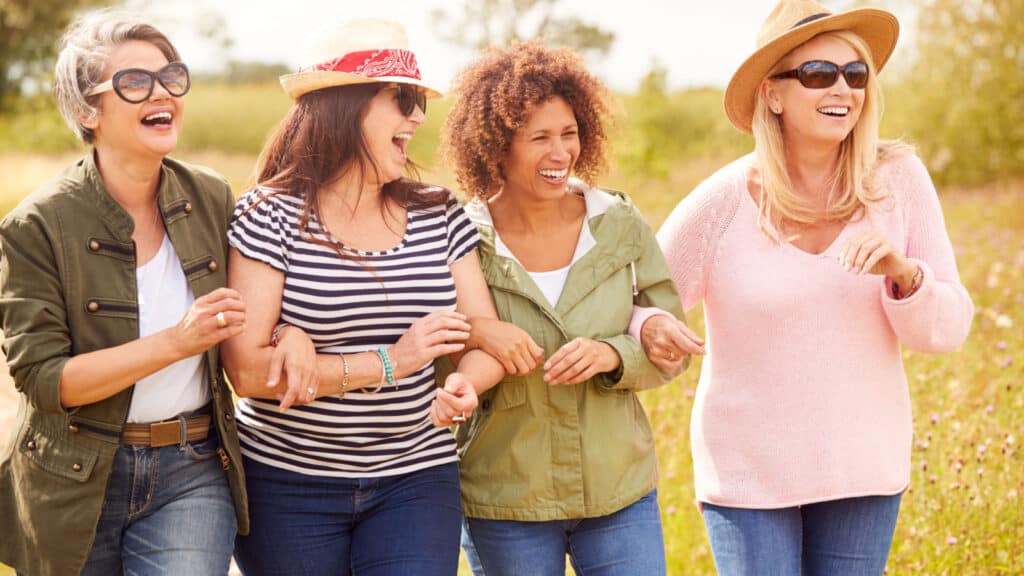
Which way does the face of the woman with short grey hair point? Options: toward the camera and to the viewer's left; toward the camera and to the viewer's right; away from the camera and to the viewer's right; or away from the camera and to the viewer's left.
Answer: toward the camera and to the viewer's right

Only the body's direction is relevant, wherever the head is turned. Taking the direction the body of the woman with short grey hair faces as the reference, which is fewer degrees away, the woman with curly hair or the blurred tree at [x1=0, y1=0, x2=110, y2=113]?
the woman with curly hair

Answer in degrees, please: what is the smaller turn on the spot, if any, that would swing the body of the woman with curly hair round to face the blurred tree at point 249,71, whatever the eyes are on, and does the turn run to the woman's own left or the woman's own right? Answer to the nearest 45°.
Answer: approximately 180°

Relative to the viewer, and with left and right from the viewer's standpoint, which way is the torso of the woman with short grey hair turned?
facing the viewer and to the right of the viewer

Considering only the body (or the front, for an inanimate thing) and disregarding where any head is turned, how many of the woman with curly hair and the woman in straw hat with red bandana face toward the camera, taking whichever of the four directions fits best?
2

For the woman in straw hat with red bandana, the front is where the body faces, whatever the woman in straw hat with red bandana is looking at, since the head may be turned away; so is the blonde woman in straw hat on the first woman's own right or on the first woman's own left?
on the first woman's own left

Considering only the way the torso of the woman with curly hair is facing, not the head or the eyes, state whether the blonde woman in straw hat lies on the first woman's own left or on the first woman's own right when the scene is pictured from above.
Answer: on the first woman's own left

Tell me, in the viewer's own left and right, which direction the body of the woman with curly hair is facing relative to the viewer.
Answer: facing the viewer

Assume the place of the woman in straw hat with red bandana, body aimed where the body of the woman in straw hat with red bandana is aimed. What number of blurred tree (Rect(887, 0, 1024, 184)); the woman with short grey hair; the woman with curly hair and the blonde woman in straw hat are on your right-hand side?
1

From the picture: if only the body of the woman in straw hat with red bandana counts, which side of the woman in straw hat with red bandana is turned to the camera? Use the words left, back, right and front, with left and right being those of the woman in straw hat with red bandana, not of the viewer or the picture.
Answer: front

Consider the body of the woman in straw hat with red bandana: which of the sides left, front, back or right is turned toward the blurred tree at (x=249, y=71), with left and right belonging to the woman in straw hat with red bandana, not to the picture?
back

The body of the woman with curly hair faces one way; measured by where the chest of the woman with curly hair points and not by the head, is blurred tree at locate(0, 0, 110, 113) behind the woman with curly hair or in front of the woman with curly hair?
behind

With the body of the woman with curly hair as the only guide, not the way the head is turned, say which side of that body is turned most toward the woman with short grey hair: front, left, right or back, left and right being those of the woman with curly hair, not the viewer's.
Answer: right

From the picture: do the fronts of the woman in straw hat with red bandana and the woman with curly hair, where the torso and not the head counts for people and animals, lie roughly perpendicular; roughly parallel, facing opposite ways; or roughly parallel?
roughly parallel
